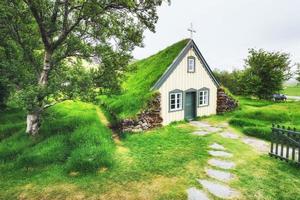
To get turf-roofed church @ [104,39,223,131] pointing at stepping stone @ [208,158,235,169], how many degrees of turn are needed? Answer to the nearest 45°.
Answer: approximately 45° to its right

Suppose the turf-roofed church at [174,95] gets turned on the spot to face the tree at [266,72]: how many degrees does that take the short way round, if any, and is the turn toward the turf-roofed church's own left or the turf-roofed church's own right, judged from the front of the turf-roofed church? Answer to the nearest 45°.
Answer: approximately 90° to the turf-roofed church's own left

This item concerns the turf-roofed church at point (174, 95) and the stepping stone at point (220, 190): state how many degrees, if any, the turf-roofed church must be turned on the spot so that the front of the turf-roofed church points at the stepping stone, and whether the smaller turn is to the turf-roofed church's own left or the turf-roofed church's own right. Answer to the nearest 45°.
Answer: approximately 45° to the turf-roofed church's own right

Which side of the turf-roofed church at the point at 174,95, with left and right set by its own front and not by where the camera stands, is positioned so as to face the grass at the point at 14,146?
right

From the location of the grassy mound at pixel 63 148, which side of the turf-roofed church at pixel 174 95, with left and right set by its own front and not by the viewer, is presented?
right

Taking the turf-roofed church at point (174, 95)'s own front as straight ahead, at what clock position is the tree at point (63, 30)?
The tree is roughly at 3 o'clock from the turf-roofed church.

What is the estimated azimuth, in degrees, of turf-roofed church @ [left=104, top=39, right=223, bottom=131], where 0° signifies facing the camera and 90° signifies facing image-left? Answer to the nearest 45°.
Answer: approximately 315°

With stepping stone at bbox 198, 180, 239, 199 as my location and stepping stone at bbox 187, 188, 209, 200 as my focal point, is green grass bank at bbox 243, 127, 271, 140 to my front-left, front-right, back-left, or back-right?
back-right

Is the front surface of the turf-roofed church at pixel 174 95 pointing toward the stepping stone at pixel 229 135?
yes
